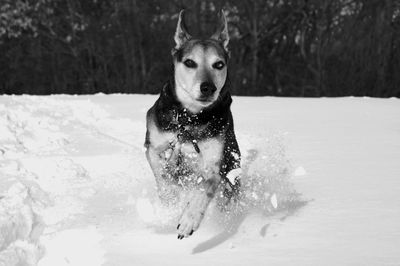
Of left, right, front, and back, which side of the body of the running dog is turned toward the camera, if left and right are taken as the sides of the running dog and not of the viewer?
front
